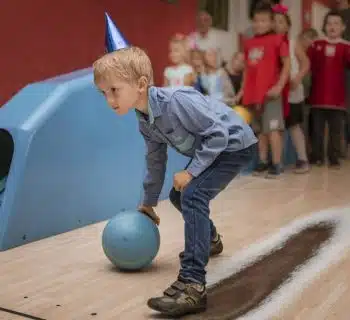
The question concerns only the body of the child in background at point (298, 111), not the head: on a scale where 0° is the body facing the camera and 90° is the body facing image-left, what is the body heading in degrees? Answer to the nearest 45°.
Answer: approximately 45°

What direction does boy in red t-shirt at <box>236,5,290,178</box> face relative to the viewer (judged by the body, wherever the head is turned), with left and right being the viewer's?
facing the viewer and to the left of the viewer

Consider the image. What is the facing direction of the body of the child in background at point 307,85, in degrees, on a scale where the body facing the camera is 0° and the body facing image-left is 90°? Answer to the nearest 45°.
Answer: approximately 45°

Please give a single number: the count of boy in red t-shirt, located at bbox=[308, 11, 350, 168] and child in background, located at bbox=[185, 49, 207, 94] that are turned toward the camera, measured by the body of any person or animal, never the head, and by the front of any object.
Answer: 2

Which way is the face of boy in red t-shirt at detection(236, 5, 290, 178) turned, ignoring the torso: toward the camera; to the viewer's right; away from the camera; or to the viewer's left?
toward the camera

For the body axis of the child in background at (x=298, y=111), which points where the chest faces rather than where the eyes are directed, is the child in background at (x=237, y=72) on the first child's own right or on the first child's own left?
on the first child's own right

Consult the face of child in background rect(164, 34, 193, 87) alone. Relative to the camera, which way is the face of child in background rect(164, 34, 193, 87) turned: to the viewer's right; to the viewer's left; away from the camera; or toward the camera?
toward the camera

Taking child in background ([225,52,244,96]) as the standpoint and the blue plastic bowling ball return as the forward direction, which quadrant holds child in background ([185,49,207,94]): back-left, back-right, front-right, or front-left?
front-right

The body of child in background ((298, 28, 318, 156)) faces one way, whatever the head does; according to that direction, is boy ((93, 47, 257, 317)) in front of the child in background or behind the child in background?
in front

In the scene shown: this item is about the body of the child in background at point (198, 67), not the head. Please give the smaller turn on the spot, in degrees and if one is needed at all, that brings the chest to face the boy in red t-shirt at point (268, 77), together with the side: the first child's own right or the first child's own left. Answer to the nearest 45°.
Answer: approximately 45° to the first child's own left

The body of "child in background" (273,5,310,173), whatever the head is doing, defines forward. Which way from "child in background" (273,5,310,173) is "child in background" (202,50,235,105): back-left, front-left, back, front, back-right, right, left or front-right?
front-right

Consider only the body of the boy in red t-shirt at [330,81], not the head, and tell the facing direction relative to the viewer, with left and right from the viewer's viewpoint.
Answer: facing the viewer

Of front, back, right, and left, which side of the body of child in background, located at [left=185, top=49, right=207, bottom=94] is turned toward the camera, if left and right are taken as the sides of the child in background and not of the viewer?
front
